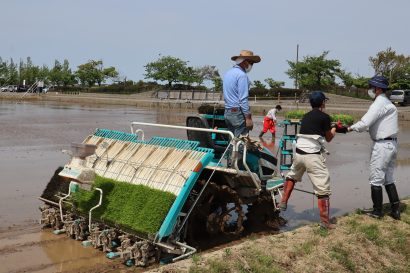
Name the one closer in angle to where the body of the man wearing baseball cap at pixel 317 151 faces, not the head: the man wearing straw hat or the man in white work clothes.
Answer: the man in white work clothes

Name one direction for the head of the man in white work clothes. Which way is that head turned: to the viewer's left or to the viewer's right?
to the viewer's left

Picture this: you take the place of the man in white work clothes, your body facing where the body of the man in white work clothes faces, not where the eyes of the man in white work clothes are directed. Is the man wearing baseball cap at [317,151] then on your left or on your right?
on your left

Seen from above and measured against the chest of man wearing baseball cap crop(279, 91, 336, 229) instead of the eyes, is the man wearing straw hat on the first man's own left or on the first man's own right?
on the first man's own left

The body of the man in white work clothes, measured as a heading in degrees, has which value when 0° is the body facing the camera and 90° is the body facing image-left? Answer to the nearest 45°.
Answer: approximately 90°

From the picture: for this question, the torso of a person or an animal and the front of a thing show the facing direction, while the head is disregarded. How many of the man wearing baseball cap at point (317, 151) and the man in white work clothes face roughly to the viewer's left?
1

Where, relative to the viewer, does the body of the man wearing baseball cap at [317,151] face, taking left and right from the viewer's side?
facing away from the viewer and to the right of the viewer

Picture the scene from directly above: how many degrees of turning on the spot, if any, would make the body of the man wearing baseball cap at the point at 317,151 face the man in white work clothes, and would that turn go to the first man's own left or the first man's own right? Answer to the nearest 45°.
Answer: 0° — they already face them

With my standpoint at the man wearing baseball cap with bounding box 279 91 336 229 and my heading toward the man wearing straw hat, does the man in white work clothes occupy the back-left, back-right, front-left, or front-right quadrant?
back-right
